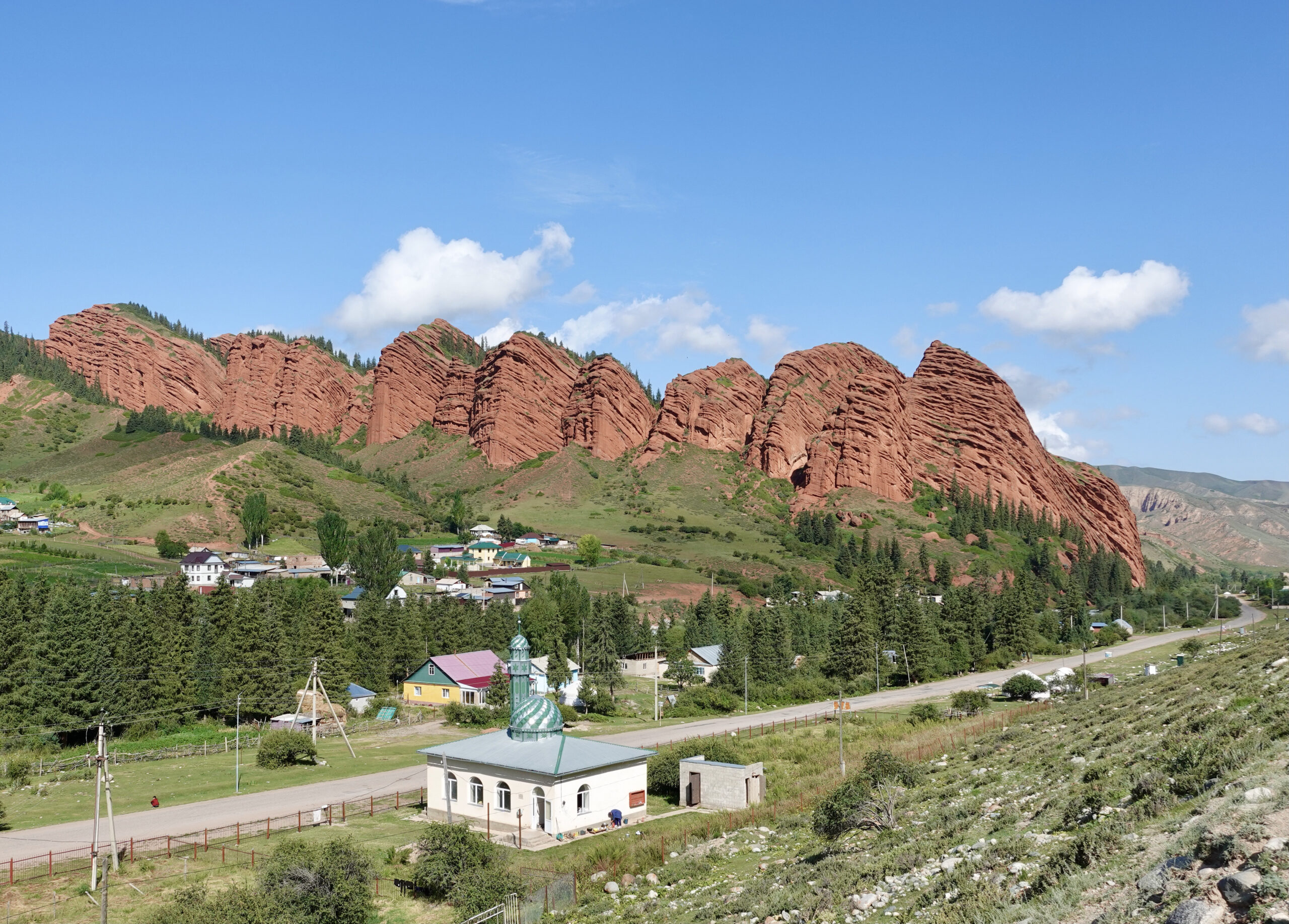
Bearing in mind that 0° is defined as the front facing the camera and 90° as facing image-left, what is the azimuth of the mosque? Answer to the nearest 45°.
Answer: approximately 45°

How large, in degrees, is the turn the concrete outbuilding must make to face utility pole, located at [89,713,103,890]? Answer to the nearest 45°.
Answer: approximately 45° to its right

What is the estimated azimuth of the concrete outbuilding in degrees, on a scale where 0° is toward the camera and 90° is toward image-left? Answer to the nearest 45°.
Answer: approximately 0°

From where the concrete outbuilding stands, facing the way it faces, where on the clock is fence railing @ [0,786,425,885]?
The fence railing is roughly at 2 o'clock from the concrete outbuilding.

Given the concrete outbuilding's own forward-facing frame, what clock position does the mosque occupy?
The mosque is roughly at 2 o'clock from the concrete outbuilding.
